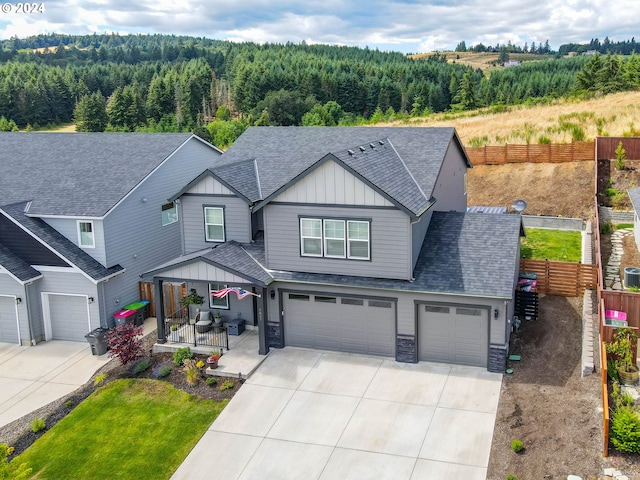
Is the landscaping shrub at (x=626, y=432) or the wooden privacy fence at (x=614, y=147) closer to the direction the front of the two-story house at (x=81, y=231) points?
the landscaping shrub

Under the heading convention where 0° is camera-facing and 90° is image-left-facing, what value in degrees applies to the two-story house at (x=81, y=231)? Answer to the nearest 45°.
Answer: approximately 45°

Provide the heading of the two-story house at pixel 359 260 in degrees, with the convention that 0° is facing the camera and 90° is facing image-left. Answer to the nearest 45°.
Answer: approximately 0°

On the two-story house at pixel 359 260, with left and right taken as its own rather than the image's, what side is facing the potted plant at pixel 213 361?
front

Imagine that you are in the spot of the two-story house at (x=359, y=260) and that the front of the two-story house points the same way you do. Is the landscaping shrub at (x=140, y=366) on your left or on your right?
on your right

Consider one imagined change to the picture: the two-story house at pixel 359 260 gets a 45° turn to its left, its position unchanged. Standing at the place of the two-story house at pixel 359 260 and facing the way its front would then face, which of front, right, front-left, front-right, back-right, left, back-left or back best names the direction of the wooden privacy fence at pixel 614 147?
left

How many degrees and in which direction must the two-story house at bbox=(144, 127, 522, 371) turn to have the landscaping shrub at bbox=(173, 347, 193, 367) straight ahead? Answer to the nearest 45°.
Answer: approximately 90° to its right

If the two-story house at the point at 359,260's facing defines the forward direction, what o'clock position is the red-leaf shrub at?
The red-leaf shrub is roughly at 3 o'clock from the two-story house.

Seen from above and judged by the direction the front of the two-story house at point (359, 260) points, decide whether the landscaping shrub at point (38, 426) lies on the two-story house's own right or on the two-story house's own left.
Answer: on the two-story house's own right

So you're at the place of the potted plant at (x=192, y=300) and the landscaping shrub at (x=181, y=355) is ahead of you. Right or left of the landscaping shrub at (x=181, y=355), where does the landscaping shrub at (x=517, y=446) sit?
left
